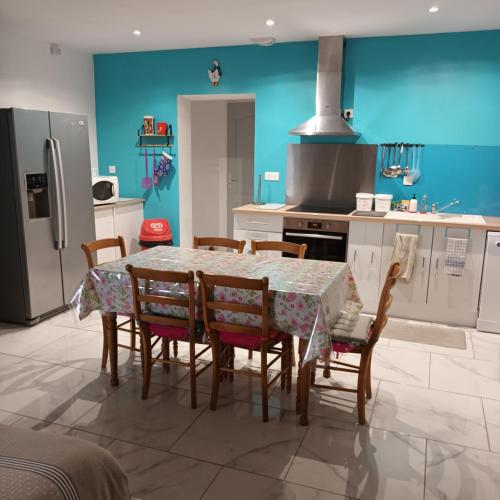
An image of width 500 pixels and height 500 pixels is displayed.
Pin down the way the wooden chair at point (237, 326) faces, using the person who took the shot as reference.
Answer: facing away from the viewer and to the right of the viewer

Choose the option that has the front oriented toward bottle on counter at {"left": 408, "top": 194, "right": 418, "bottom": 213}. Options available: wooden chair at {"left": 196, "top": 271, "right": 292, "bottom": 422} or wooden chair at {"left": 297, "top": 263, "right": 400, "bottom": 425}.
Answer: wooden chair at {"left": 196, "top": 271, "right": 292, "bottom": 422}

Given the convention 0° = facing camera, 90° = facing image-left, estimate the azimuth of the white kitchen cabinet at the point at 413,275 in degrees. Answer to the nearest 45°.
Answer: approximately 0°

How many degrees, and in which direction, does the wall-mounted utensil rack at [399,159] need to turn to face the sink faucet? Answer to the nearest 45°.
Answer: approximately 90° to its left

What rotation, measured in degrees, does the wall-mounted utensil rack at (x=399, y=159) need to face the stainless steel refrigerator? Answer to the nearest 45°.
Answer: approximately 45° to its right

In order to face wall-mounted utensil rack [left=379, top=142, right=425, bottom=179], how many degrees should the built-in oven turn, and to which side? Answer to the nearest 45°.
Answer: approximately 135° to its left

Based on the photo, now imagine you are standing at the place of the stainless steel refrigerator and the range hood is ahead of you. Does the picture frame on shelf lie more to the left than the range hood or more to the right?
left

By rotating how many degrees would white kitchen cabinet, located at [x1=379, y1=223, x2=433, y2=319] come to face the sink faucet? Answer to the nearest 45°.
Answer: approximately 135° to its left
